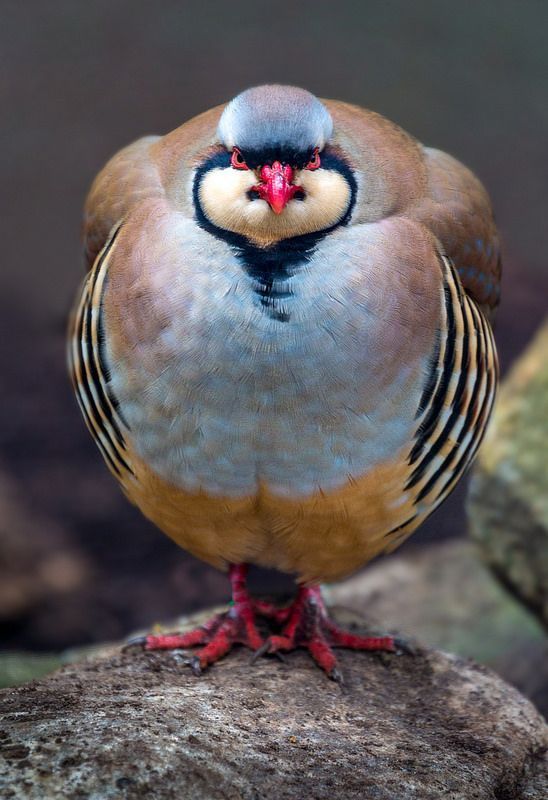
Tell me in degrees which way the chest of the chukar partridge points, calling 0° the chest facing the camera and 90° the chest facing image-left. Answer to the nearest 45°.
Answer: approximately 0°

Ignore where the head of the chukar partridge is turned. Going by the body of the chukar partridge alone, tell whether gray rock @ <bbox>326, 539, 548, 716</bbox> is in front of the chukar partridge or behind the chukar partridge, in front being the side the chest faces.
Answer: behind

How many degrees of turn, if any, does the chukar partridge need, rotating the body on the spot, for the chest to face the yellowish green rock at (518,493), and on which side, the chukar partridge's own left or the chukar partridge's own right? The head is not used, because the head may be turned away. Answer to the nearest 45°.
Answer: approximately 135° to the chukar partridge's own left
